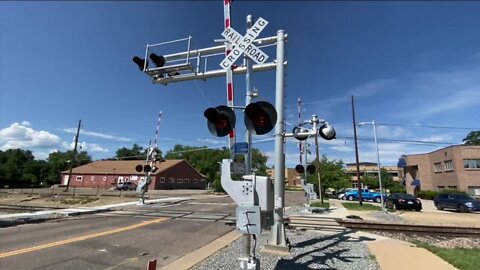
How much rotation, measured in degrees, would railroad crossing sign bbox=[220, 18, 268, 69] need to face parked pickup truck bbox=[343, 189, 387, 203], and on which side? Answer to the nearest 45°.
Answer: approximately 135° to its left

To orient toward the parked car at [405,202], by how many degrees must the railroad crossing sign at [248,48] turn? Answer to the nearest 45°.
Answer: approximately 135° to its left

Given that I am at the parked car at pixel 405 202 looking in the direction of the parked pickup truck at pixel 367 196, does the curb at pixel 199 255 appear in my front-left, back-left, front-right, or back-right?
back-left

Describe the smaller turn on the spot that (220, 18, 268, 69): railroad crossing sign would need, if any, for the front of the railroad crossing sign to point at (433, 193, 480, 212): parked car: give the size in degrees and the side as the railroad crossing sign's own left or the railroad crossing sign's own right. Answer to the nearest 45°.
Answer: approximately 135° to the railroad crossing sign's own left

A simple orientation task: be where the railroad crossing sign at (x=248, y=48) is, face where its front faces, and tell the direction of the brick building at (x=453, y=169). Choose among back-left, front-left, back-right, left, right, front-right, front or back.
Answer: back-left

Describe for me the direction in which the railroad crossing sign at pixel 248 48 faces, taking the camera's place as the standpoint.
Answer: facing the viewer

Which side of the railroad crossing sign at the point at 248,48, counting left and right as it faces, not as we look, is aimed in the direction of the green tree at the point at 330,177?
back

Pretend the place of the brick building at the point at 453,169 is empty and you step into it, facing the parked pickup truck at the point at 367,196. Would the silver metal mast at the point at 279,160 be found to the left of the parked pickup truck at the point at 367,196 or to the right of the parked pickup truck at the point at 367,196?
left

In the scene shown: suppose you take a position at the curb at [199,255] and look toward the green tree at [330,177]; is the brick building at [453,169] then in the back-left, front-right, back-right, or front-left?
front-right
